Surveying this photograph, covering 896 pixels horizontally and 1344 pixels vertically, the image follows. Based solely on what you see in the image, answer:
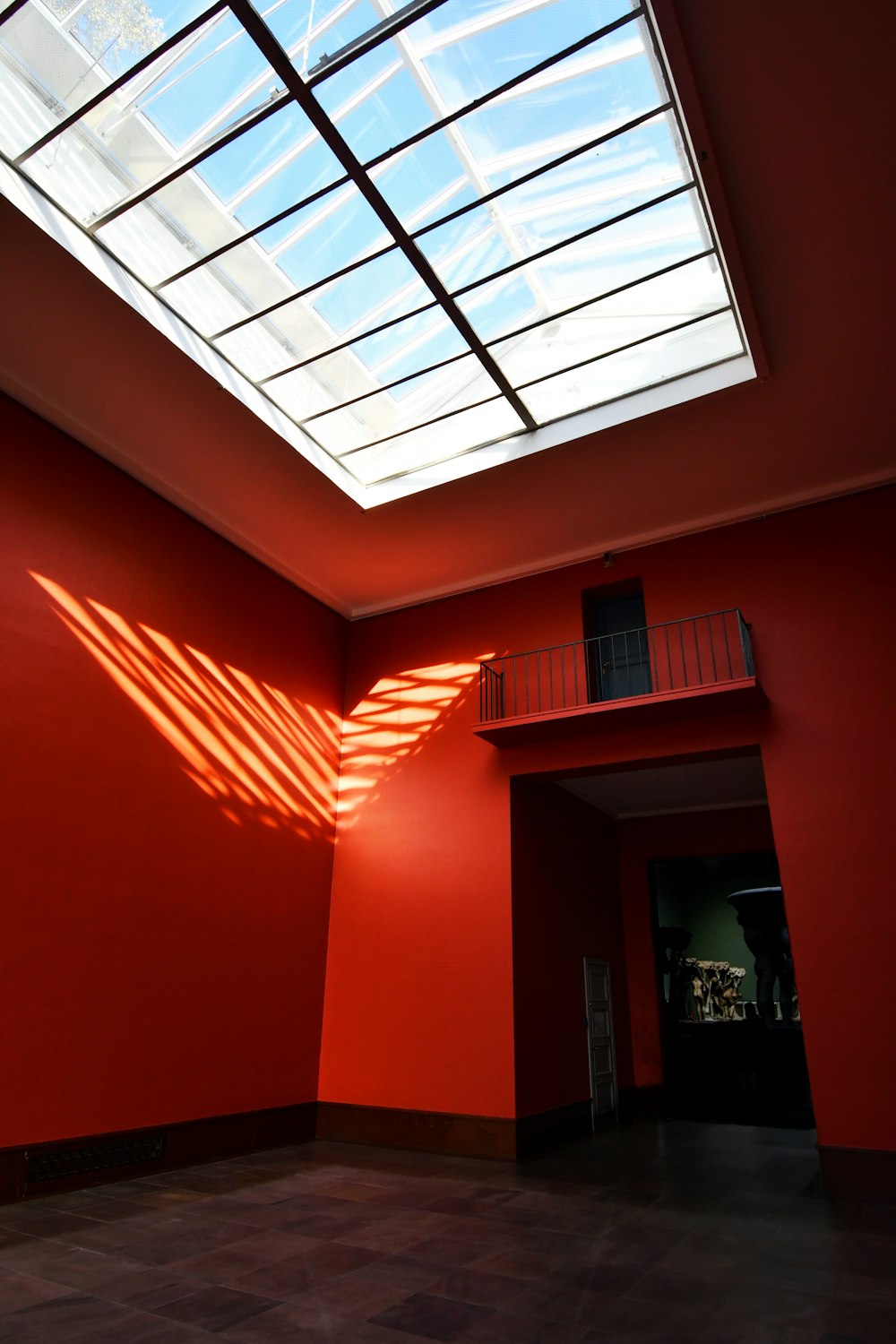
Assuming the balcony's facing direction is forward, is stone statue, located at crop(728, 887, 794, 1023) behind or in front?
behind

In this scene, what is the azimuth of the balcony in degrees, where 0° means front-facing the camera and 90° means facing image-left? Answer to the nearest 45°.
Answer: approximately 0°
